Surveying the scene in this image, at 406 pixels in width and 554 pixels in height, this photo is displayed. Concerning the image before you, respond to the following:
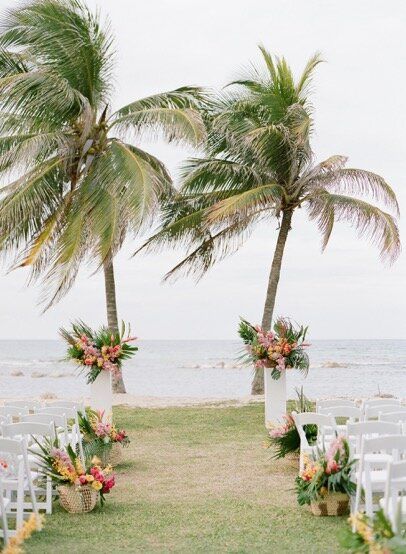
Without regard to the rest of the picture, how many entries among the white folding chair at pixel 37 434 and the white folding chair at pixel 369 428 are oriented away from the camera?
2

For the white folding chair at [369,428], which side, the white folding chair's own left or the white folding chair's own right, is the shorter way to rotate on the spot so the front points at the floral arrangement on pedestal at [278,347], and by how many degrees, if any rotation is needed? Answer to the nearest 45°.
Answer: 0° — it already faces it

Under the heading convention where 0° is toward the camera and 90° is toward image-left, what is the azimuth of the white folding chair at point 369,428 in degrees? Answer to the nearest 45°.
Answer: approximately 180°

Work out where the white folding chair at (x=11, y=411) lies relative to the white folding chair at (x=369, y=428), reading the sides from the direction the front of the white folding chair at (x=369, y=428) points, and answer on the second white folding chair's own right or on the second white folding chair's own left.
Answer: on the second white folding chair's own left

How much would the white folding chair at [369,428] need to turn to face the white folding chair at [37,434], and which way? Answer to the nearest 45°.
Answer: approximately 90° to its left

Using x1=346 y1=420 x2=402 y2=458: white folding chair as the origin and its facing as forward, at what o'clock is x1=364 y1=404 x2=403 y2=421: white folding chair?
x1=364 y1=404 x2=403 y2=421: white folding chair is roughly at 12 o'clock from x1=346 y1=420 x2=402 y2=458: white folding chair.

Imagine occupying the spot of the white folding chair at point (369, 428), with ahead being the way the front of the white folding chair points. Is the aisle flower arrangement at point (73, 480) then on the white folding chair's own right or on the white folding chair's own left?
on the white folding chair's own left

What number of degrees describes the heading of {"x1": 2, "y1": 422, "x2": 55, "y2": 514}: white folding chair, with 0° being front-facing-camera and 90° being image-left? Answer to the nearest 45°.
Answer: approximately 180°
